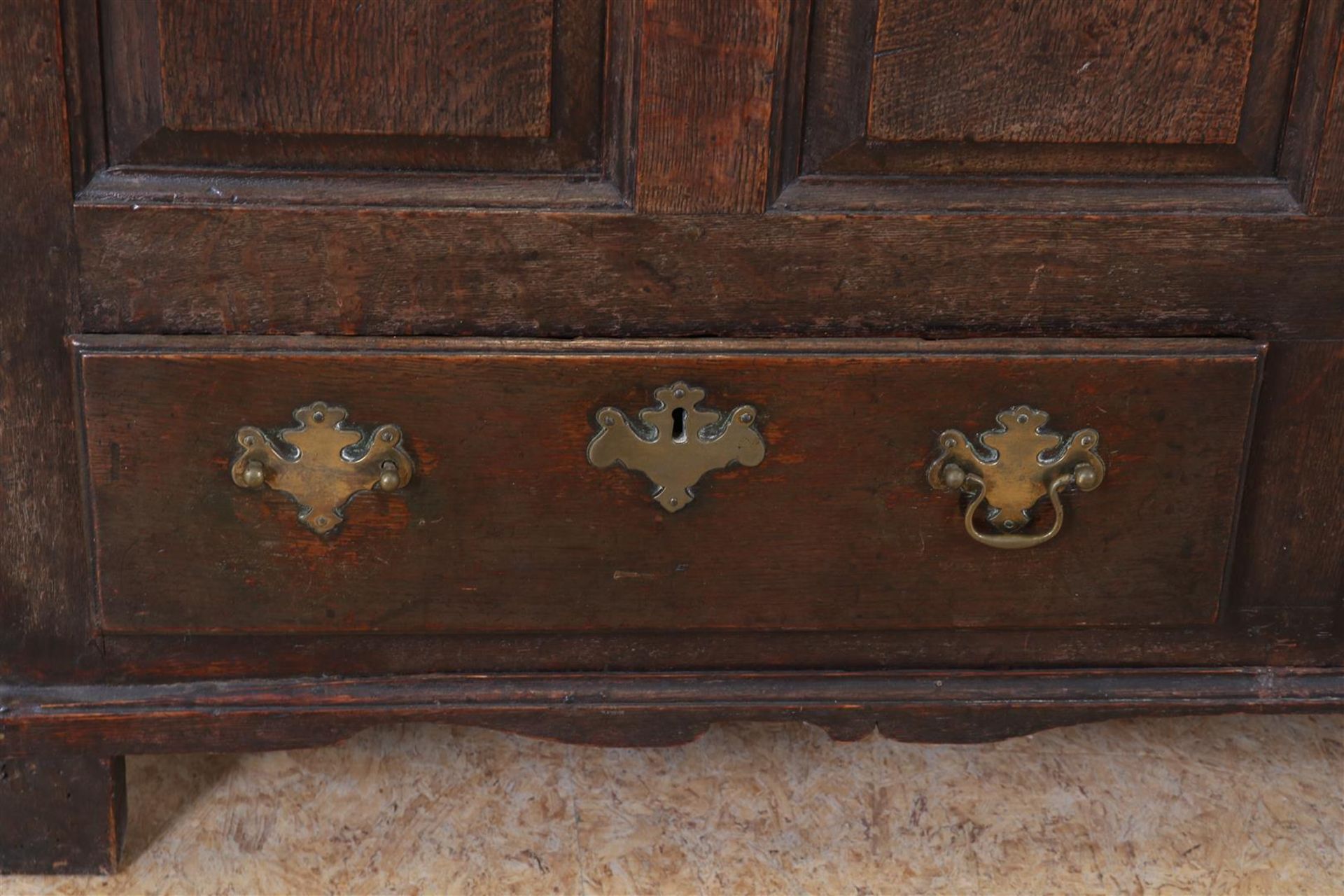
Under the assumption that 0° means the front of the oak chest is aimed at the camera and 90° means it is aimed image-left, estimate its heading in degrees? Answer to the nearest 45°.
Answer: approximately 0°
